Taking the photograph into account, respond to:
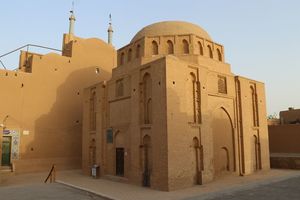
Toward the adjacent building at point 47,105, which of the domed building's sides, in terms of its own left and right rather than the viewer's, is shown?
right

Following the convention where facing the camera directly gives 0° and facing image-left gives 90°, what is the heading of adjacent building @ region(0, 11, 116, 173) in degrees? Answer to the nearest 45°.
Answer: approximately 0°

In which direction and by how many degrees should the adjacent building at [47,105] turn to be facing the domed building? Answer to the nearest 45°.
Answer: approximately 45° to its left
